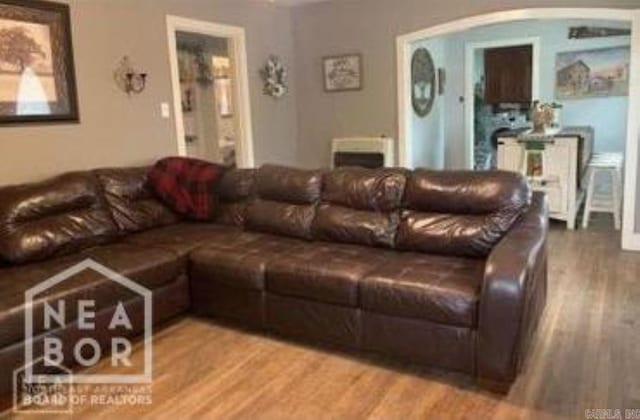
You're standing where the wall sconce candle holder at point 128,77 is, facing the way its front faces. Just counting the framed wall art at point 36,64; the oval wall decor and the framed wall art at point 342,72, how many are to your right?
1

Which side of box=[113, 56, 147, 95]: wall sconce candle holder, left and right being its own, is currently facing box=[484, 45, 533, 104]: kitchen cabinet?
left

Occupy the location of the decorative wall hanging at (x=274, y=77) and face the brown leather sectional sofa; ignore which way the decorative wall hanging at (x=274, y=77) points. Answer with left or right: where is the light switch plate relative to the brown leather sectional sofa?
right

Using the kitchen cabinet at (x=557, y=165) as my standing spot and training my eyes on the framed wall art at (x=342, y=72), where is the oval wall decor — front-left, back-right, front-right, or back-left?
front-right

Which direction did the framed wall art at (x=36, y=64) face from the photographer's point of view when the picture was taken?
facing the viewer and to the right of the viewer

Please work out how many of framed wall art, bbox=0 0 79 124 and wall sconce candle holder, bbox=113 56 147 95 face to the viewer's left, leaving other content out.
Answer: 0

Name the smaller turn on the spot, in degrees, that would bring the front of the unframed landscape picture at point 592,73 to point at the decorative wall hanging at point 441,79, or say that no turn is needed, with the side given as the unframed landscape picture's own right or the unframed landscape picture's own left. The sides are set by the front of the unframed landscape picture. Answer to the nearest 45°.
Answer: approximately 45° to the unframed landscape picture's own right

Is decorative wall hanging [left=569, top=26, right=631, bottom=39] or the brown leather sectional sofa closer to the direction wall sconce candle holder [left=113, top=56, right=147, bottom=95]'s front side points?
the brown leather sectional sofa

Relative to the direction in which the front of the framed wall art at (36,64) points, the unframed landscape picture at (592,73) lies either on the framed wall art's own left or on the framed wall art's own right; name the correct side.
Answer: on the framed wall art's own left

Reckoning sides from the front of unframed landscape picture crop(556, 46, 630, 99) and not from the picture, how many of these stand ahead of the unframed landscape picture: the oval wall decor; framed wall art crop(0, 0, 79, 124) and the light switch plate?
3

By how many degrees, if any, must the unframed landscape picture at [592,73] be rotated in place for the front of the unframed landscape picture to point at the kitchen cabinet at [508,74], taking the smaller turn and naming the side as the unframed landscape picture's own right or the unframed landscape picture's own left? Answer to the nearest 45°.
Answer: approximately 90° to the unframed landscape picture's own right

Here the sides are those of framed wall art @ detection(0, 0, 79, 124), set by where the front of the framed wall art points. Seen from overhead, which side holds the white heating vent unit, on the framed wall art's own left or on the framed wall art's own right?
on the framed wall art's own left

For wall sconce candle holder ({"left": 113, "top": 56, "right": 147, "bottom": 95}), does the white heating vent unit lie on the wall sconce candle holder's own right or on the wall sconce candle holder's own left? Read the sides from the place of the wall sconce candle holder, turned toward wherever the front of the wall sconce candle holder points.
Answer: on the wall sconce candle holder's own left

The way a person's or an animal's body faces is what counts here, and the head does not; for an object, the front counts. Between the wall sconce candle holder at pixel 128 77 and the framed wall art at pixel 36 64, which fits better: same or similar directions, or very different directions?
same or similar directions

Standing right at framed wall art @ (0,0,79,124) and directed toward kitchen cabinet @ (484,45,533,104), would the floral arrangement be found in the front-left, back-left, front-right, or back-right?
front-right

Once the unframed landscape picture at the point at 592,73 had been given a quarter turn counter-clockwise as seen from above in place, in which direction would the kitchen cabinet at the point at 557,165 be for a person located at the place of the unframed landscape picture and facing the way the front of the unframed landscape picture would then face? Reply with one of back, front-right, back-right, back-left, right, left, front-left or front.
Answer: front-right
